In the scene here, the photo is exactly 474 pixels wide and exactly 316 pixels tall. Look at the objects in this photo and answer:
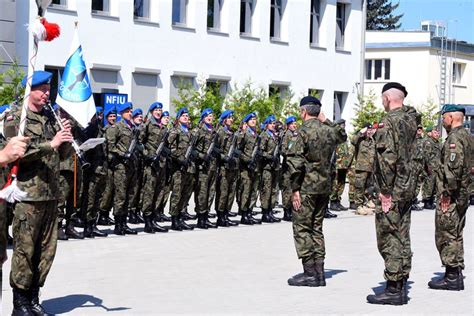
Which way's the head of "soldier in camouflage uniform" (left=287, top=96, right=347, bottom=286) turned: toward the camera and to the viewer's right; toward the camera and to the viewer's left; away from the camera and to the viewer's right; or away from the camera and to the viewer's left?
away from the camera and to the viewer's left

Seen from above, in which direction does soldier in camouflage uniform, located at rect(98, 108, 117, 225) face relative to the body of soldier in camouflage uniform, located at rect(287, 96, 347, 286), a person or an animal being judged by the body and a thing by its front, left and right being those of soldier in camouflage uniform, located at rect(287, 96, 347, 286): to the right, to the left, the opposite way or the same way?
the opposite way

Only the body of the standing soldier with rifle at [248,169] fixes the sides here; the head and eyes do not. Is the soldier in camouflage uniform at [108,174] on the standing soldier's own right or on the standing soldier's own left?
on the standing soldier's own right

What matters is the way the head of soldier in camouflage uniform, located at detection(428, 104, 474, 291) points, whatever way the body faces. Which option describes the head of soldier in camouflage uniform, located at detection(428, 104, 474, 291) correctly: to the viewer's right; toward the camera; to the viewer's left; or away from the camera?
to the viewer's left

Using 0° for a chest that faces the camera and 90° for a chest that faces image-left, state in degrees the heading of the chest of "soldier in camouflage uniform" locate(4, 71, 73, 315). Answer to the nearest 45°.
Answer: approximately 315°

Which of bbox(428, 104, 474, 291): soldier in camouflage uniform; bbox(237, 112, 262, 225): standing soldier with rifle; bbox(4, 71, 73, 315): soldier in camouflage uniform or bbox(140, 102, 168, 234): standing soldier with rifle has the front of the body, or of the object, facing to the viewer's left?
bbox(428, 104, 474, 291): soldier in camouflage uniform

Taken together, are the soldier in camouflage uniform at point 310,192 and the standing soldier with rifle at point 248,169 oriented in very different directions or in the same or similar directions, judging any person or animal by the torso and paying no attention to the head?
very different directions

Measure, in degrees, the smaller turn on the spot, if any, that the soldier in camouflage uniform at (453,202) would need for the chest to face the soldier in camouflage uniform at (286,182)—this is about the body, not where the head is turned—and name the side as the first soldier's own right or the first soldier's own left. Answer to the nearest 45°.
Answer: approximately 45° to the first soldier's own right

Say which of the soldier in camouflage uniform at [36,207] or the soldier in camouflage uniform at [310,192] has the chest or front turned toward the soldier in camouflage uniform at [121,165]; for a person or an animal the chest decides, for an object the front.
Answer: the soldier in camouflage uniform at [310,192]

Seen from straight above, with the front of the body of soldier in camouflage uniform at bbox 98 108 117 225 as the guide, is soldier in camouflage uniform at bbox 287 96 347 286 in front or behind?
in front

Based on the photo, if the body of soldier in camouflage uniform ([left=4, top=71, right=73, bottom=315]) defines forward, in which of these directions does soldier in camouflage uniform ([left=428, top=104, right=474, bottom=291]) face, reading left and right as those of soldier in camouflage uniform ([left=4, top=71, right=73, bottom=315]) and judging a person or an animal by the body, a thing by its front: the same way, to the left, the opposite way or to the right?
the opposite way

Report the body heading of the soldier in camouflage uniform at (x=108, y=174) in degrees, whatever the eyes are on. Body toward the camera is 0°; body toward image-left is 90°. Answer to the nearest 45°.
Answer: approximately 315°

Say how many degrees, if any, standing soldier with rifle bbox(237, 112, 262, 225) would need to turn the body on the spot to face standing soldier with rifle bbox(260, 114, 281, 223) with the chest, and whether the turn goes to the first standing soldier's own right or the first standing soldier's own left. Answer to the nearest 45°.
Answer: approximately 90° to the first standing soldier's own left

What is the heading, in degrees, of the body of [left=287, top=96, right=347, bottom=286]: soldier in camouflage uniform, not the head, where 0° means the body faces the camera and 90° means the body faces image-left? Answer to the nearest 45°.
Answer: approximately 135°

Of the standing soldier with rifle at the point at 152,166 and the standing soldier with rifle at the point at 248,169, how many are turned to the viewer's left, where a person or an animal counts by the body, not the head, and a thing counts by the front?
0

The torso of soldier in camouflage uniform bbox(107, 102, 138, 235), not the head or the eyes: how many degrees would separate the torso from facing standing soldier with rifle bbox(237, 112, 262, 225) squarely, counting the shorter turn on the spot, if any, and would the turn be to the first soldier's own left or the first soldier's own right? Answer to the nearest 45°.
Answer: approximately 90° to the first soldier's own left
